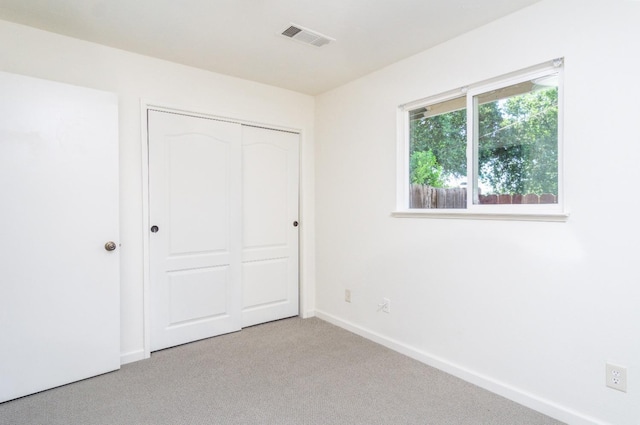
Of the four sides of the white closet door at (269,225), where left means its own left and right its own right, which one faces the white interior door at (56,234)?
right

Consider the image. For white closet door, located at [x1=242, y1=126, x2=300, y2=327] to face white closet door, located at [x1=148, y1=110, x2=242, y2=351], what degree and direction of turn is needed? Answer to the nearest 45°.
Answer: approximately 90° to its right

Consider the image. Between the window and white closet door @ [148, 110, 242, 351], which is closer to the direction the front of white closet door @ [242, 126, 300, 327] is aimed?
the window

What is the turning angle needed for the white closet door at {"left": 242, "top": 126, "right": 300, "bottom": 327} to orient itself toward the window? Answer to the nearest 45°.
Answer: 0° — it already faces it

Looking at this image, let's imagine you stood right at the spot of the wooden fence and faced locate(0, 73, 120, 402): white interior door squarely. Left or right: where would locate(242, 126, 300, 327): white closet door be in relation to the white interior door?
right

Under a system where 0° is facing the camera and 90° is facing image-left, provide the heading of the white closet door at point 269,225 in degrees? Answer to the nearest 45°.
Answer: approximately 315°
